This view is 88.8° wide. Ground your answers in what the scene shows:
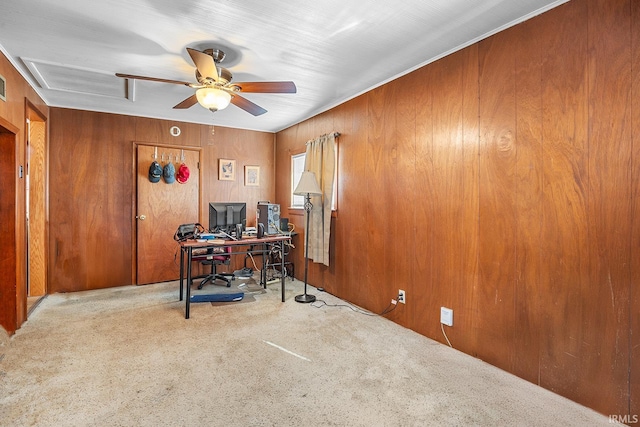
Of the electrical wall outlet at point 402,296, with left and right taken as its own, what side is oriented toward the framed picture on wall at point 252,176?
right

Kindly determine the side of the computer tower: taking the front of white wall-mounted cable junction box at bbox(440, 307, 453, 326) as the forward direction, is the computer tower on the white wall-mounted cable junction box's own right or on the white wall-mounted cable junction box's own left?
on the white wall-mounted cable junction box's own right

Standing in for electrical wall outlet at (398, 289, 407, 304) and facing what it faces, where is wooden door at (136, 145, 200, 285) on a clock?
The wooden door is roughly at 2 o'clock from the electrical wall outlet.

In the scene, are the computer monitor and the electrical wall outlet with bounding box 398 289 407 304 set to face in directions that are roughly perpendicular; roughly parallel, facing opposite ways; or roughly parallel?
roughly perpendicular

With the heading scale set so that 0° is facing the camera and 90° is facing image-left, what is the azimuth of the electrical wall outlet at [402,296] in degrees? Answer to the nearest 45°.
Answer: approximately 45°

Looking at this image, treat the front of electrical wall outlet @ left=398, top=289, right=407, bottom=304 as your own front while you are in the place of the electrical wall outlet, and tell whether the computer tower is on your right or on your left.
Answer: on your right

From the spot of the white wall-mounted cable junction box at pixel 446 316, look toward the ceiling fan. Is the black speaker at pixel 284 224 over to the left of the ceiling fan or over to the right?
right
